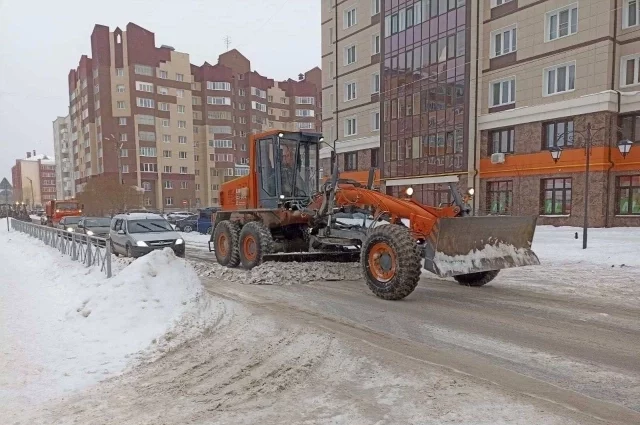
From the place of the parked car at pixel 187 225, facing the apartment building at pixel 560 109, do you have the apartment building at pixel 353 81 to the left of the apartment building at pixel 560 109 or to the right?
left

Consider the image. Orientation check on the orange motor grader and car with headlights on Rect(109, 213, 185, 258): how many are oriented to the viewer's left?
0

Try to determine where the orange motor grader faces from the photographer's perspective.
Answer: facing the viewer and to the right of the viewer

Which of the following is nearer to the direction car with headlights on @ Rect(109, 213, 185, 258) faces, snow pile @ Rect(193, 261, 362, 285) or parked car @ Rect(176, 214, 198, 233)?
the snow pile

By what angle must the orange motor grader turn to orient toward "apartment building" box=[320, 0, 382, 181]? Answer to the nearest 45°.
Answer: approximately 135° to its left

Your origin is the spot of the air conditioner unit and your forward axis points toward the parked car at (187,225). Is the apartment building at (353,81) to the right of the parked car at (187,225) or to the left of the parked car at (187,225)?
right

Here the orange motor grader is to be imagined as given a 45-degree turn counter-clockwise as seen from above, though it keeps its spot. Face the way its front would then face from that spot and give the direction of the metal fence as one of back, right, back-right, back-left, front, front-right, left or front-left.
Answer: back

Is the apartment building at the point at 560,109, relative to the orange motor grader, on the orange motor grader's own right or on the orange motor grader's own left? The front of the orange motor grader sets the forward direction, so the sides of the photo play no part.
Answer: on the orange motor grader's own left

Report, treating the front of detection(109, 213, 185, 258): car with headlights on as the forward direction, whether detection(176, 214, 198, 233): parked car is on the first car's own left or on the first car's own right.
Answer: on the first car's own left
